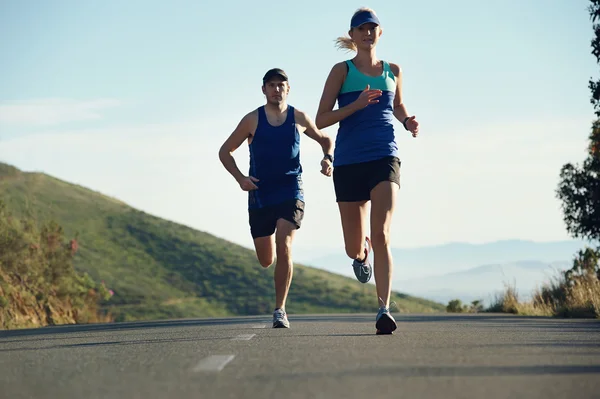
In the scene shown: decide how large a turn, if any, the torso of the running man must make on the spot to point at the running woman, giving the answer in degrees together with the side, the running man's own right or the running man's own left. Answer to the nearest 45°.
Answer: approximately 45° to the running man's own left

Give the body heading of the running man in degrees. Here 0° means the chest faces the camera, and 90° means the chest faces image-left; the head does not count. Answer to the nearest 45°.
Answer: approximately 0°

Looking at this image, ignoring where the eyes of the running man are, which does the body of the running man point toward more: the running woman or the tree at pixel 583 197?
the running woman
